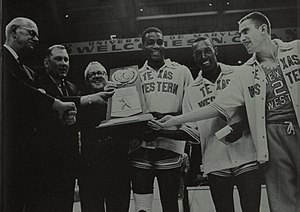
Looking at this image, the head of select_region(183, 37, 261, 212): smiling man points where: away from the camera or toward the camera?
toward the camera

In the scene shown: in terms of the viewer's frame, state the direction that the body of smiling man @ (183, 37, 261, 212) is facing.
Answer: toward the camera

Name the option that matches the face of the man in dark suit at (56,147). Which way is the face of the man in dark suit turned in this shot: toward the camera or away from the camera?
toward the camera

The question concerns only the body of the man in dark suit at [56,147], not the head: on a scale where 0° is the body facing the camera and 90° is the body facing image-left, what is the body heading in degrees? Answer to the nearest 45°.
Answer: approximately 315°

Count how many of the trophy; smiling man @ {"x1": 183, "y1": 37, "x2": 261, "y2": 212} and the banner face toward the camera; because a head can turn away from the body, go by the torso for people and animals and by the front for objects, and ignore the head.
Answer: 3

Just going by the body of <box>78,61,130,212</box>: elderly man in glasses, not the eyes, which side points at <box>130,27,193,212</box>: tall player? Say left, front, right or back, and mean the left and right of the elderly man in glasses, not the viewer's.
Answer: left

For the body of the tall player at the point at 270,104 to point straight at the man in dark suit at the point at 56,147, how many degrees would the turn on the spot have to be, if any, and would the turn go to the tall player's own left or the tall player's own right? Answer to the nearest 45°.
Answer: approximately 45° to the tall player's own right

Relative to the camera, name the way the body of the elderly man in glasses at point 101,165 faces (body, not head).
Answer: toward the camera

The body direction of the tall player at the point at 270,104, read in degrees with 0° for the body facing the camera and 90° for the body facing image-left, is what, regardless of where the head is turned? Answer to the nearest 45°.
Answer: approximately 45°

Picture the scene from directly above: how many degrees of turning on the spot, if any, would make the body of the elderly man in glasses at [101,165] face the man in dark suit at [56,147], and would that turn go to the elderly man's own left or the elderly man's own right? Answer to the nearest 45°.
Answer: approximately 90° to the elderly man's own right
